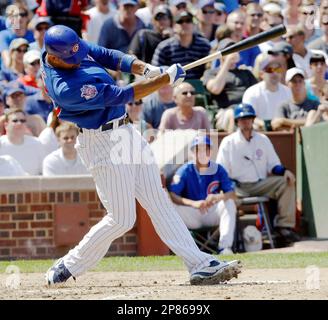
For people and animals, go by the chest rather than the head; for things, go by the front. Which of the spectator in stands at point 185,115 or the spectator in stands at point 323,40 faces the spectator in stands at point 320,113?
the spectator in stands at point 323,40

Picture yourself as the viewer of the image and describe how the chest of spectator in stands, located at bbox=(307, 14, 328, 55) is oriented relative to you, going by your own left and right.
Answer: facing the viewer

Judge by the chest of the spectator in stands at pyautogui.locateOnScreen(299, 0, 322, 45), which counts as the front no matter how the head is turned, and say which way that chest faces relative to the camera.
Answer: toward the camera

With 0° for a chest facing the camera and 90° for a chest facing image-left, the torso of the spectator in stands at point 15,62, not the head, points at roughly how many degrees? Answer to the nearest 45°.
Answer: approximately 315°

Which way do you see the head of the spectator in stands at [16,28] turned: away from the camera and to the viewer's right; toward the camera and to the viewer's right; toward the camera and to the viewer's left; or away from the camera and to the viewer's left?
toward the camera and to the viewer's right

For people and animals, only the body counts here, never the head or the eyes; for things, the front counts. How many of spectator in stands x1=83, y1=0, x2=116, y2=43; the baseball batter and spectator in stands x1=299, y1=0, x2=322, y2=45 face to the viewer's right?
1

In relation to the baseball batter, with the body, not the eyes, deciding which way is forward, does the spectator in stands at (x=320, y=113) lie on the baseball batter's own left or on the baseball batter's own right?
on the baseball batter's own left

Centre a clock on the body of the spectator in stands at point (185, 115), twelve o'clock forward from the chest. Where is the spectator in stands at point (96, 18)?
the spectator in stands at point (96, 18) is roughly at 5 o'clock from the spectator in stands at point (185, 115).

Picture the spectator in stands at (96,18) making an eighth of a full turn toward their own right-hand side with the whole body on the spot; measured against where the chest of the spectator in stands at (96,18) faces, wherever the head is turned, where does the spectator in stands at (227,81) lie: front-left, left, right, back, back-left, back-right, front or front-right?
left

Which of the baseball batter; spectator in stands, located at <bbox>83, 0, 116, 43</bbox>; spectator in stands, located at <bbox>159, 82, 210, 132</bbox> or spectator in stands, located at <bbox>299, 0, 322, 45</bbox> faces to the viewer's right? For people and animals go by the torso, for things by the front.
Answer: the baseball batter

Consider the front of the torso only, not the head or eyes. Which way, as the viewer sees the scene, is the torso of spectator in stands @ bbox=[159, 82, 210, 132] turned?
toward the camera

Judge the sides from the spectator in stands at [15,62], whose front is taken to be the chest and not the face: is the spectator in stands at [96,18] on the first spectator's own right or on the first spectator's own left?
on the first spectator's own left

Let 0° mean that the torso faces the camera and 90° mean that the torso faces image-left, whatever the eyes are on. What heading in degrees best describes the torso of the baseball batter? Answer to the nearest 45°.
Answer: approximately 270°

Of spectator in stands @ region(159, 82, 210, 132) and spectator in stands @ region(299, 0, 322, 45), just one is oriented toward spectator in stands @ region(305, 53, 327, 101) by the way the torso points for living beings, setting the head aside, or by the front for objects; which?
spectator in stands @ region(299, 0, 322, 45)
